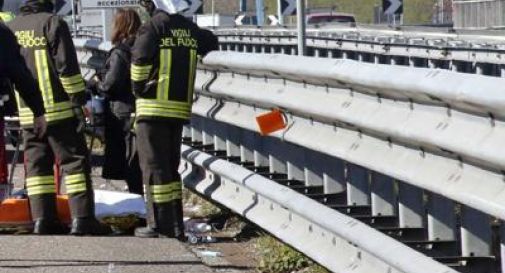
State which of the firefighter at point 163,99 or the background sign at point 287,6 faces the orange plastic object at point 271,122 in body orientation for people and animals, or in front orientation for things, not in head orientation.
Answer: the background sign

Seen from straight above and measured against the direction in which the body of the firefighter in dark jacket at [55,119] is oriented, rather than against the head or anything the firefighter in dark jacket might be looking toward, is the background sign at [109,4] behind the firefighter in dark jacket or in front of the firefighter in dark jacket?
in front

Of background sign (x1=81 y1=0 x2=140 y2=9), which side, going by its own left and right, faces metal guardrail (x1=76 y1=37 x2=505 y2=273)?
front

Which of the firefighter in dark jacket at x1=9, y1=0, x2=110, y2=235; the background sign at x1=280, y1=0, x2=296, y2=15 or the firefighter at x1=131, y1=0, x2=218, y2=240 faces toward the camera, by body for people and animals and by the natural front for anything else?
the background sign

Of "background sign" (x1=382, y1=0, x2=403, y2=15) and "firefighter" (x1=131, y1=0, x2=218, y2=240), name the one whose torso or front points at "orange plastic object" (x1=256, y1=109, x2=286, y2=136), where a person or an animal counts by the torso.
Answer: the background sign

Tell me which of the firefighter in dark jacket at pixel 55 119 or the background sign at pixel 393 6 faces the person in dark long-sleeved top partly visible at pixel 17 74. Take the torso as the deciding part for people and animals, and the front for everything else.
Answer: the background sign

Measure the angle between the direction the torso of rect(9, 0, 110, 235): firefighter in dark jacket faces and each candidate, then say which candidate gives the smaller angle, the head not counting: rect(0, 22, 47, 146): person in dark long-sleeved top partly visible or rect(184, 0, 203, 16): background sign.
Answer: the background sign

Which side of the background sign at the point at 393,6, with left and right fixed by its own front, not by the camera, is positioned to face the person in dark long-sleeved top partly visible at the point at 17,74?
front

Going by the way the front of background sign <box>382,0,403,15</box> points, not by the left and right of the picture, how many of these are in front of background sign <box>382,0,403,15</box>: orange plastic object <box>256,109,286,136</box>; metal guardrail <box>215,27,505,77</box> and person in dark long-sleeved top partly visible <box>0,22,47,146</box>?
3

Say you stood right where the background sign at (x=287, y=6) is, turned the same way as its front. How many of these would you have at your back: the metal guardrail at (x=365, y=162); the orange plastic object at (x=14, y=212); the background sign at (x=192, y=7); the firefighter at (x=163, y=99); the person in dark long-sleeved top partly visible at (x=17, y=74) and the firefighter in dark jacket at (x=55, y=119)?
0

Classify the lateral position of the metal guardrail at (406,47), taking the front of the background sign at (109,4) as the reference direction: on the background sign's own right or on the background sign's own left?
on the background sign's own left

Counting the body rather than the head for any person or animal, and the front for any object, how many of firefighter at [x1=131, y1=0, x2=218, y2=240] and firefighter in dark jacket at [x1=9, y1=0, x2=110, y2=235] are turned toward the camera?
0

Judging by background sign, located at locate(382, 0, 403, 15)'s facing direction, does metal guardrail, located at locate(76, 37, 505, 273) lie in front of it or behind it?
in front

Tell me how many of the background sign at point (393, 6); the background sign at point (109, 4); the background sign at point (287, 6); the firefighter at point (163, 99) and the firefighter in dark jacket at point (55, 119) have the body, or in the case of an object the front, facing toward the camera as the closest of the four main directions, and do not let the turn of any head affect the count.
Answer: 3

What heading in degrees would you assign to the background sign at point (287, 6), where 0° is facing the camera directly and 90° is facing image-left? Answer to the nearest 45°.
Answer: approximately 0°

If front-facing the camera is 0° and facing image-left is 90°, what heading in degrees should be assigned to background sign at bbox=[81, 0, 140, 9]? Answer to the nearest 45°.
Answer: approximately 0°
